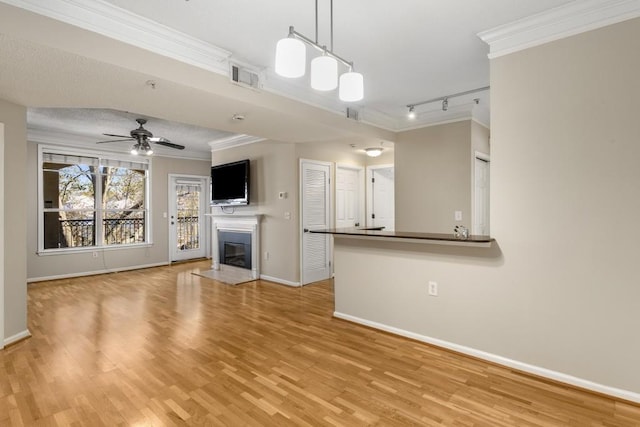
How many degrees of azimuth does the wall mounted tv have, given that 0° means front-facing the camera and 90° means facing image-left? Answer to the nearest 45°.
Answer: approximately 45°

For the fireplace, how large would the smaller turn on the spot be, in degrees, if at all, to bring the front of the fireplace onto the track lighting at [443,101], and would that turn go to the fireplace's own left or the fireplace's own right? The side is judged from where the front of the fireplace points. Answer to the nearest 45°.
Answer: approximately 90° to the fireplace's own left

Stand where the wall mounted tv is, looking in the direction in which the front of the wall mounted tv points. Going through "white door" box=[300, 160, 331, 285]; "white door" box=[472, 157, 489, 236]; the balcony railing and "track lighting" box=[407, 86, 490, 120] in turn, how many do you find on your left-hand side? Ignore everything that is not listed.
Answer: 3

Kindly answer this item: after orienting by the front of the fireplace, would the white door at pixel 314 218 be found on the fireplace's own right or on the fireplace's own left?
on the fireplace's own left

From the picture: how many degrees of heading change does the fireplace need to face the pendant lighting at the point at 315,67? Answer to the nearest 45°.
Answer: approximately 45° to its left

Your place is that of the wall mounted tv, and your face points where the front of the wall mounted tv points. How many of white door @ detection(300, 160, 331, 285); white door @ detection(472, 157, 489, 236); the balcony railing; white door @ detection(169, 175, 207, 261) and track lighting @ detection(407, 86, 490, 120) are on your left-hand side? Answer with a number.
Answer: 3

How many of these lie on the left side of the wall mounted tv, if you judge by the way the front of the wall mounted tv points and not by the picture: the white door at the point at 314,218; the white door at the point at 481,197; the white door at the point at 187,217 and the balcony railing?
2

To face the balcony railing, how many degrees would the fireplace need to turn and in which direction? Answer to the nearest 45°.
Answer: approximately 90° to its right

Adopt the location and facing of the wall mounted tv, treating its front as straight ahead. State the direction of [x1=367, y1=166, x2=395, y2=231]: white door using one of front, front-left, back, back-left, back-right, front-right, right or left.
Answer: back-left

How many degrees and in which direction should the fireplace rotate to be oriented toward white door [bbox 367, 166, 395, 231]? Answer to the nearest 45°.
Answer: approximately 135° to its left

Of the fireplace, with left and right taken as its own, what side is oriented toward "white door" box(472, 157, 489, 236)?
left

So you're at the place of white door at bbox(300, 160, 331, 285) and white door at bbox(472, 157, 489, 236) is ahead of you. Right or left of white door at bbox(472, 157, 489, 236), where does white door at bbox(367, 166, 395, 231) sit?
left
